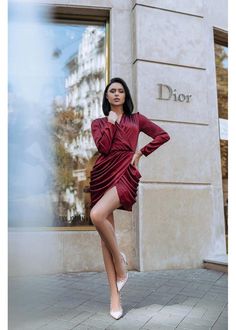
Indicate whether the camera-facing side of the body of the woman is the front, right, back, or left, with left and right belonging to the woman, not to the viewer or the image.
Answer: front

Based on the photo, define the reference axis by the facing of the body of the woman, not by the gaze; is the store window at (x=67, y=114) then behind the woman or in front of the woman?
behind

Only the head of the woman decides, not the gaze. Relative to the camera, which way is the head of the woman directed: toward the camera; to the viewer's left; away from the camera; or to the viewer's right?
toward the camera
